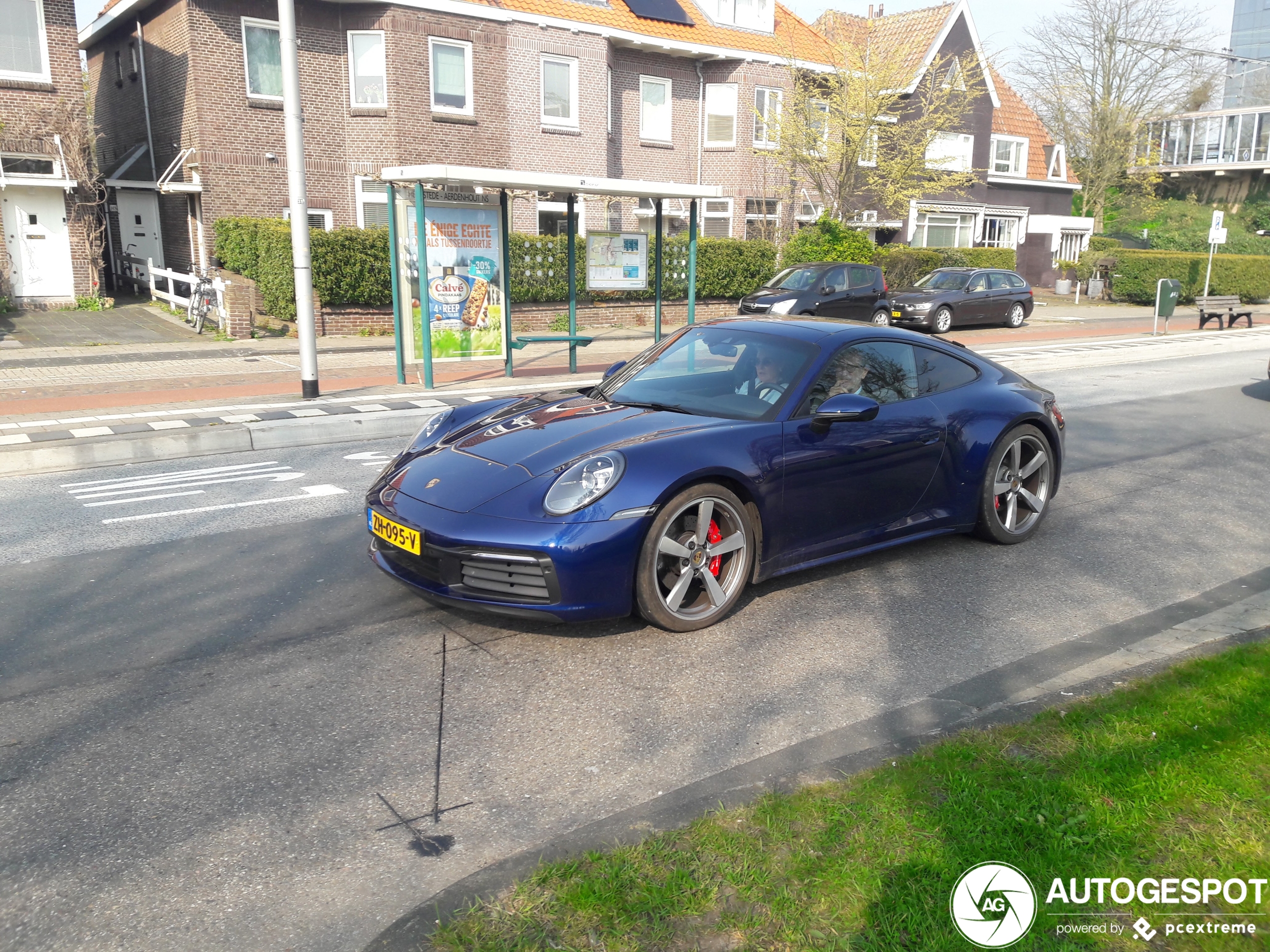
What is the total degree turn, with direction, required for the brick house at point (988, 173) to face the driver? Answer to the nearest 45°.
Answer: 0° — it already faces them

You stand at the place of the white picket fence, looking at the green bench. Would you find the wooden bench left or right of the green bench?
left

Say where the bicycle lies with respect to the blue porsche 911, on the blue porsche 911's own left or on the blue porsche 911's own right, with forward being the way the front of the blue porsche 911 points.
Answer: on the blue porsche 911's own right

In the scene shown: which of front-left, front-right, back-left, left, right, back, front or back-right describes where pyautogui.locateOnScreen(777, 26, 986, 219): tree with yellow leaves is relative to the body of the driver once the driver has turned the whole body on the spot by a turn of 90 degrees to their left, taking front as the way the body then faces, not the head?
back-left

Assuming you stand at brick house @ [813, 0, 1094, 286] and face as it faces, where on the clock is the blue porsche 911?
The blue porsche 911 is roughly at 12 o'clock from the brick house.

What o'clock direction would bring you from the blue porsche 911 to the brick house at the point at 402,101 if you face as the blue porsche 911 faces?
The brick house is roughly at 4 o'clock from the blue porsche 911.

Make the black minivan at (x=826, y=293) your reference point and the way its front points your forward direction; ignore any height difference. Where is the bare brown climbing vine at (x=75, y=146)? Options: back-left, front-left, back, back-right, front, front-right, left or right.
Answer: front-right

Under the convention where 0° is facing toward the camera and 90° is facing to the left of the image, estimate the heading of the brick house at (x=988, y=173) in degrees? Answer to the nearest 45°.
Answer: approximately 0°

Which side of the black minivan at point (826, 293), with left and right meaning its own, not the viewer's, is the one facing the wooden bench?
back

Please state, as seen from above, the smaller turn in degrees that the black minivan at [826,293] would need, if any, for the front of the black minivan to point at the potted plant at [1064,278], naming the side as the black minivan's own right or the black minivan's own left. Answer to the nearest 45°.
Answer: approximately 180°

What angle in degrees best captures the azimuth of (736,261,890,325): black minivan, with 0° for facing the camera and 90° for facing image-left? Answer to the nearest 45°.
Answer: approximately 45°

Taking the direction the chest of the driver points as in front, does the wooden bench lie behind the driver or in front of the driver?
behind
